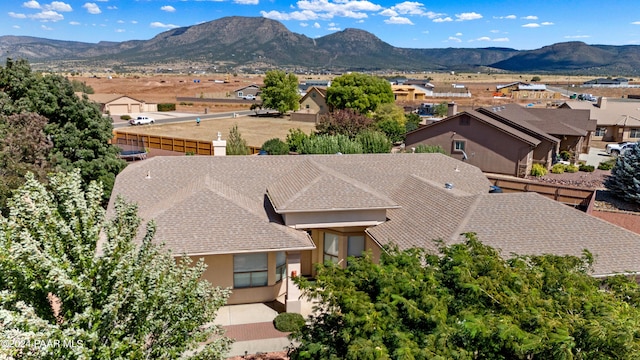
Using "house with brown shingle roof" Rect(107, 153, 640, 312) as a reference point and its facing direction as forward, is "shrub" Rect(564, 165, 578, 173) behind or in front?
behind

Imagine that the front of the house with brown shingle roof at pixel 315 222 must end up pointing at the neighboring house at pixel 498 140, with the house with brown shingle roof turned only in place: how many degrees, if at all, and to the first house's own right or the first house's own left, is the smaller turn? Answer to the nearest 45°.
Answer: approximately 135° to the first house's own left

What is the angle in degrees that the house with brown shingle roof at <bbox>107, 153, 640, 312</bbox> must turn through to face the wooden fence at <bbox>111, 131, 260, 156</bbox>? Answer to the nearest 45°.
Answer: approximately 135° to its right

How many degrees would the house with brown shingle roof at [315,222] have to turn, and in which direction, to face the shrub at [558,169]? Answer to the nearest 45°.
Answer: approximately 135° to its left

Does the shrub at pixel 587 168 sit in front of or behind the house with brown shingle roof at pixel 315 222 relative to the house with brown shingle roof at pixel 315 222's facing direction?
behind

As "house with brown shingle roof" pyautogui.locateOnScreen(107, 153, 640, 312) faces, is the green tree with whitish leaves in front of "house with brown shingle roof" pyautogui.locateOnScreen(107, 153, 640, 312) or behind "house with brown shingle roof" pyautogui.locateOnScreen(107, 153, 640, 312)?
in front

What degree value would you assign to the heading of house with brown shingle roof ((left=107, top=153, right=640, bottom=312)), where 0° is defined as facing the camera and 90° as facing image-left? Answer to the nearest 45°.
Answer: approximately 0°

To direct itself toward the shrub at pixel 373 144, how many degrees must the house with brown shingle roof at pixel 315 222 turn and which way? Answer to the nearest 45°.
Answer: approximately 180°

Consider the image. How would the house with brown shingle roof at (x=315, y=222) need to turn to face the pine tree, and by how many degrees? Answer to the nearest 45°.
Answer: approximately 135° to its left

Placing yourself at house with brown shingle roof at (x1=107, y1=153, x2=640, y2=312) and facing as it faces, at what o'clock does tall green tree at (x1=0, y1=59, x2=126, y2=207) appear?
The tall green tree is roughly at 4 o'clock from the house with brown shingle roof.

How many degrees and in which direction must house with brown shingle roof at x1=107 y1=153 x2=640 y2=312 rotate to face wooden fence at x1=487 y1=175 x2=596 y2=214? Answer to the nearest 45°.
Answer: approximately 135° to its left
